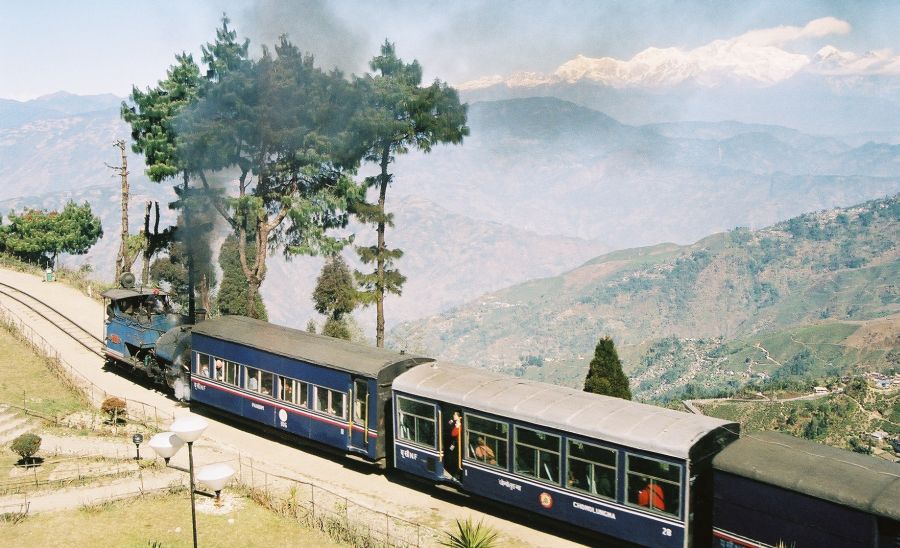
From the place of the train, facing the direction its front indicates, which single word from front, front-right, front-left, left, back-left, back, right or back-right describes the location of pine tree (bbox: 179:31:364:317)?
front

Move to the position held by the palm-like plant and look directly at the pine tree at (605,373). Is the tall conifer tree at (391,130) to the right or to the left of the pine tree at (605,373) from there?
left

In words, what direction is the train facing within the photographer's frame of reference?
facing away from the viewer and to the left of the viewer

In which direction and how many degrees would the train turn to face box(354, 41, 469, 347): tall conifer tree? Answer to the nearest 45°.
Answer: approximately 45° to its right

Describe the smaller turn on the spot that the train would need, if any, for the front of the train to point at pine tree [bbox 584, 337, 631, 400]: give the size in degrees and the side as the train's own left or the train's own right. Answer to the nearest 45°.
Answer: approximately 45° to the train's own right

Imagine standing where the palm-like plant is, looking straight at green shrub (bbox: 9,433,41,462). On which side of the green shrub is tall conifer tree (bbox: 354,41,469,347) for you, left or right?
right
